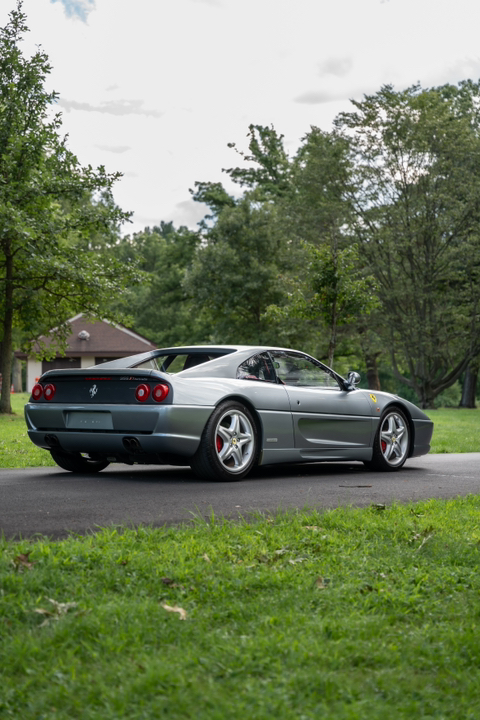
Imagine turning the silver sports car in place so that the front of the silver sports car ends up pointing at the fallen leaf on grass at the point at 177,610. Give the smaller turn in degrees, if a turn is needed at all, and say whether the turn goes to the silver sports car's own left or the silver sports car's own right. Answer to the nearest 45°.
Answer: approximately 135° to the silver sports car's own right

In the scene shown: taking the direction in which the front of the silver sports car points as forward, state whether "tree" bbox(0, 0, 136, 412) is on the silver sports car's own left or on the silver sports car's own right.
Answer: on the silver sports car's own left

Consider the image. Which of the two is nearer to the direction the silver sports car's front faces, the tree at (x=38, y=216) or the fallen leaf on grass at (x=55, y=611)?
the tree

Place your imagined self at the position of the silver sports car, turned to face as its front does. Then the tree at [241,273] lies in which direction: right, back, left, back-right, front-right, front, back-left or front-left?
front-left

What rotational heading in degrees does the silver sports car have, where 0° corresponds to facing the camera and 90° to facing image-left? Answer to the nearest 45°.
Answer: approximately 225°

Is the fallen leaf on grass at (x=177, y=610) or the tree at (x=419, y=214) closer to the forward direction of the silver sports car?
the tree

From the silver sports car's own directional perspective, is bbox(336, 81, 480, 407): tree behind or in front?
in front

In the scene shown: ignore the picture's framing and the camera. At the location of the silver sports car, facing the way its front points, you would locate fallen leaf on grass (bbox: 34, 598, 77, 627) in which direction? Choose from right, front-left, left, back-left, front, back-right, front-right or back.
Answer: back-right

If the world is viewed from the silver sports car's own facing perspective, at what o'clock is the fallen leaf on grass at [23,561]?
The fallen leaf on grass is roughly at 5 o'clock from the silver sports car.
